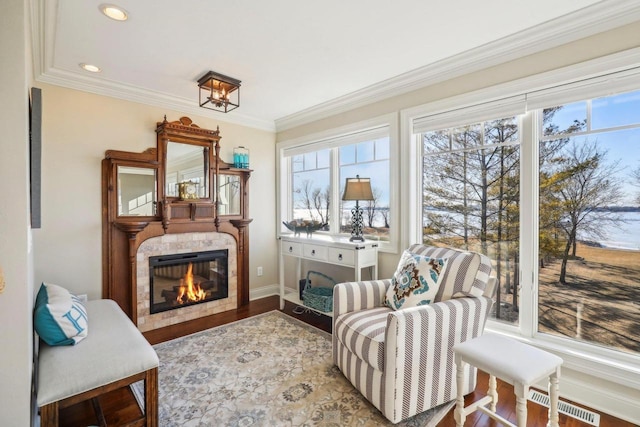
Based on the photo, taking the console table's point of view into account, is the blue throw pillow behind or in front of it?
in front

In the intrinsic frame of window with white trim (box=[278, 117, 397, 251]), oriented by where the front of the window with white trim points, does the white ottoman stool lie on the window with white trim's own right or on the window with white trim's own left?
on the window with white trim's own left

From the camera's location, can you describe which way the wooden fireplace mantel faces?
facing the viewer and to the right of the viewer

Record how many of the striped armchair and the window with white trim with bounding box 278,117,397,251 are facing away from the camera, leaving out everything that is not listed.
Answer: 0

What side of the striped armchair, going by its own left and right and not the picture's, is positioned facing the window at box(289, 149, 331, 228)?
right

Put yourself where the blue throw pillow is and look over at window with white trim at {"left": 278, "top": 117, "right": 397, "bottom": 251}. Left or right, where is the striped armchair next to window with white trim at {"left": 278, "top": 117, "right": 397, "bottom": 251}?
right

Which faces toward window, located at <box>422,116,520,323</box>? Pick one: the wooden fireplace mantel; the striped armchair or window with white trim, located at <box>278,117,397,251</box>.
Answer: the wooden fireplace mantel

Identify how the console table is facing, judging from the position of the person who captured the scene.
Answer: facing the viewer and to the left of the viewer

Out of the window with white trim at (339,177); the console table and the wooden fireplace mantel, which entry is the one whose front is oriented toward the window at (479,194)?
the wooden fireplace mantel

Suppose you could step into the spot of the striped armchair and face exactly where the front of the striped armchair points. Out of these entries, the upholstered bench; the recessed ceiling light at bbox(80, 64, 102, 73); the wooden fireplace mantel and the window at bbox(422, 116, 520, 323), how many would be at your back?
1

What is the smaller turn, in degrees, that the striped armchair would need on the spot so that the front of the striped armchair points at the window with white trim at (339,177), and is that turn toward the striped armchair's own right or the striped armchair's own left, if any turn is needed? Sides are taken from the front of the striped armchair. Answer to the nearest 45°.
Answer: approximately 90° to the striped armchair's own right

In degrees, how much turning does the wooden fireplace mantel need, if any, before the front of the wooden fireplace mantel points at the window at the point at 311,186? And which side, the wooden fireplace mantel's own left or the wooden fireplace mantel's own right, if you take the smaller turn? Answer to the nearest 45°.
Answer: approximately 45° to the wooden fireplace mantel's own left

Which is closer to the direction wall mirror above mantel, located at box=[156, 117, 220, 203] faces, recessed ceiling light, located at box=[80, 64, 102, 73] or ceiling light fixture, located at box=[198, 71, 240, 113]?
the ceiling light fixture

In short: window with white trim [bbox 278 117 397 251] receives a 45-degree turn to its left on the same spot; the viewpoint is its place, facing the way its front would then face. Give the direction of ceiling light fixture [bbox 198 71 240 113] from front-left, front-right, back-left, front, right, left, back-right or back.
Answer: front-right
